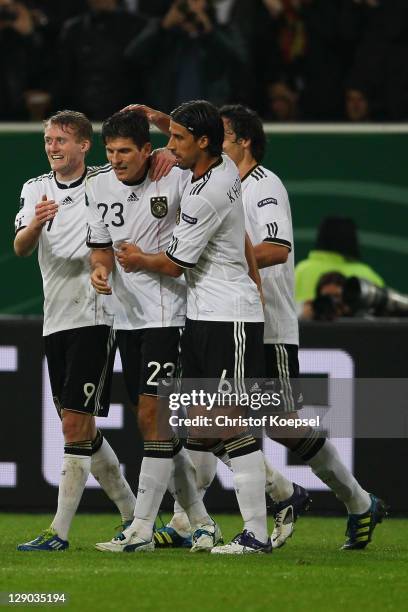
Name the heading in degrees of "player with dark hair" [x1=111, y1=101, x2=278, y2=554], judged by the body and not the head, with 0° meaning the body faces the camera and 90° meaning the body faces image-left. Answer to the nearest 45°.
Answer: approximately 90°

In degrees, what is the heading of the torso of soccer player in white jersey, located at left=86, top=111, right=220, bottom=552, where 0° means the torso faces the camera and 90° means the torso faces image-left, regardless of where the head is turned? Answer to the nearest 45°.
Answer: approximately 45°

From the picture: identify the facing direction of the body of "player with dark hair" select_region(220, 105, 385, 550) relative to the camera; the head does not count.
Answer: to the viewer's left

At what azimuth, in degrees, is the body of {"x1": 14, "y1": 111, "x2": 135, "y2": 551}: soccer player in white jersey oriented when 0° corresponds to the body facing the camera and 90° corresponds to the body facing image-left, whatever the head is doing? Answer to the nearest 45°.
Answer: approximately 45°

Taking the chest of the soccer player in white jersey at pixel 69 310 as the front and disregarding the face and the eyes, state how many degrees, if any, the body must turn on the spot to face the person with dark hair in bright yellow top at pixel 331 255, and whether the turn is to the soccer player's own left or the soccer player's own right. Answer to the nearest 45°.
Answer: approximately 180°

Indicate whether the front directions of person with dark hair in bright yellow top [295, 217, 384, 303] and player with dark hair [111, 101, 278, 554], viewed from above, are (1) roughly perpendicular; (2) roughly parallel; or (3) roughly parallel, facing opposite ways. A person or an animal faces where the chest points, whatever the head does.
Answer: roughly perpendicular

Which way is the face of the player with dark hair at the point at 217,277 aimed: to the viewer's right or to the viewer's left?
to the viewer's left
